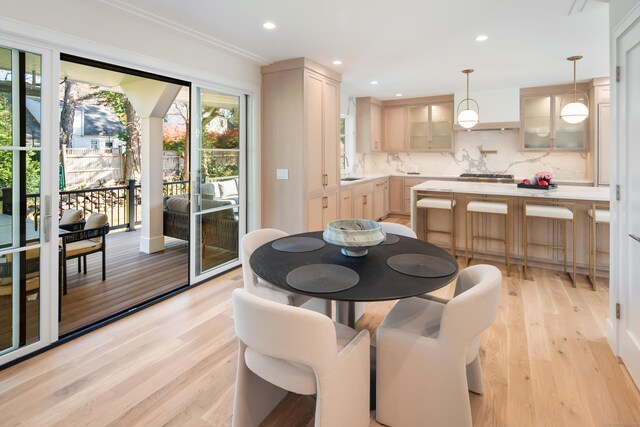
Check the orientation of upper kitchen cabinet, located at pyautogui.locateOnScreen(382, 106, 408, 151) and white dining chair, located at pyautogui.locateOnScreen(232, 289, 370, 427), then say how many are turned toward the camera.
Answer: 1

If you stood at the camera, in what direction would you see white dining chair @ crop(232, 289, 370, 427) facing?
facing away from the viewer and to the right of the viewer

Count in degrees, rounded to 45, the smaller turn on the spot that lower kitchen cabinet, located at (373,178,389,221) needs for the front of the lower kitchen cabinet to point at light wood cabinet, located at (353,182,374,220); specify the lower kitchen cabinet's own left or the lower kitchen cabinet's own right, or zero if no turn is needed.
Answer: approximately 45° to the lower kitchen cabinet's own right

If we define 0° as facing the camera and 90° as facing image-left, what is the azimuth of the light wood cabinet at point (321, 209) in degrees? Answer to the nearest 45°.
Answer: approximately 315°

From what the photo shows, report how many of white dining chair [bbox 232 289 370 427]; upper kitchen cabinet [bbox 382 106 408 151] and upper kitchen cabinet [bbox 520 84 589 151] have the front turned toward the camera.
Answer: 2

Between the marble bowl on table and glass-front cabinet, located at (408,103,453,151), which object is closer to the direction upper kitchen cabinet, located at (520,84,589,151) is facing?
the marble bowl on table

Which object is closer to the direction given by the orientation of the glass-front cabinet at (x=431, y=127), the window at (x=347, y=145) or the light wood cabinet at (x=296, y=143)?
the light wood cabinet

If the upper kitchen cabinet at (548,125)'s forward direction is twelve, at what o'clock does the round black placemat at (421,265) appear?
The round black placemat is roughly at 12 o'clock from the upper kitchen cabinet.

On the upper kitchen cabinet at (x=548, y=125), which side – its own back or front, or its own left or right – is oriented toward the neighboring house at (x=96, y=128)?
right

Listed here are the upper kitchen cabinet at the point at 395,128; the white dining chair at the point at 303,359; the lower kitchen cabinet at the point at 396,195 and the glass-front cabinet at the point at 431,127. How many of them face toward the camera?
3

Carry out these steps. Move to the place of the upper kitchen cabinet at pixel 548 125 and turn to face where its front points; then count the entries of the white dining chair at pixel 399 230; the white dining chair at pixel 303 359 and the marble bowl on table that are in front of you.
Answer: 3

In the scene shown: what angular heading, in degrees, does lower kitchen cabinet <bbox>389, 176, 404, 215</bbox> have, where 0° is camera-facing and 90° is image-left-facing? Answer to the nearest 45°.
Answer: approximately 0°
